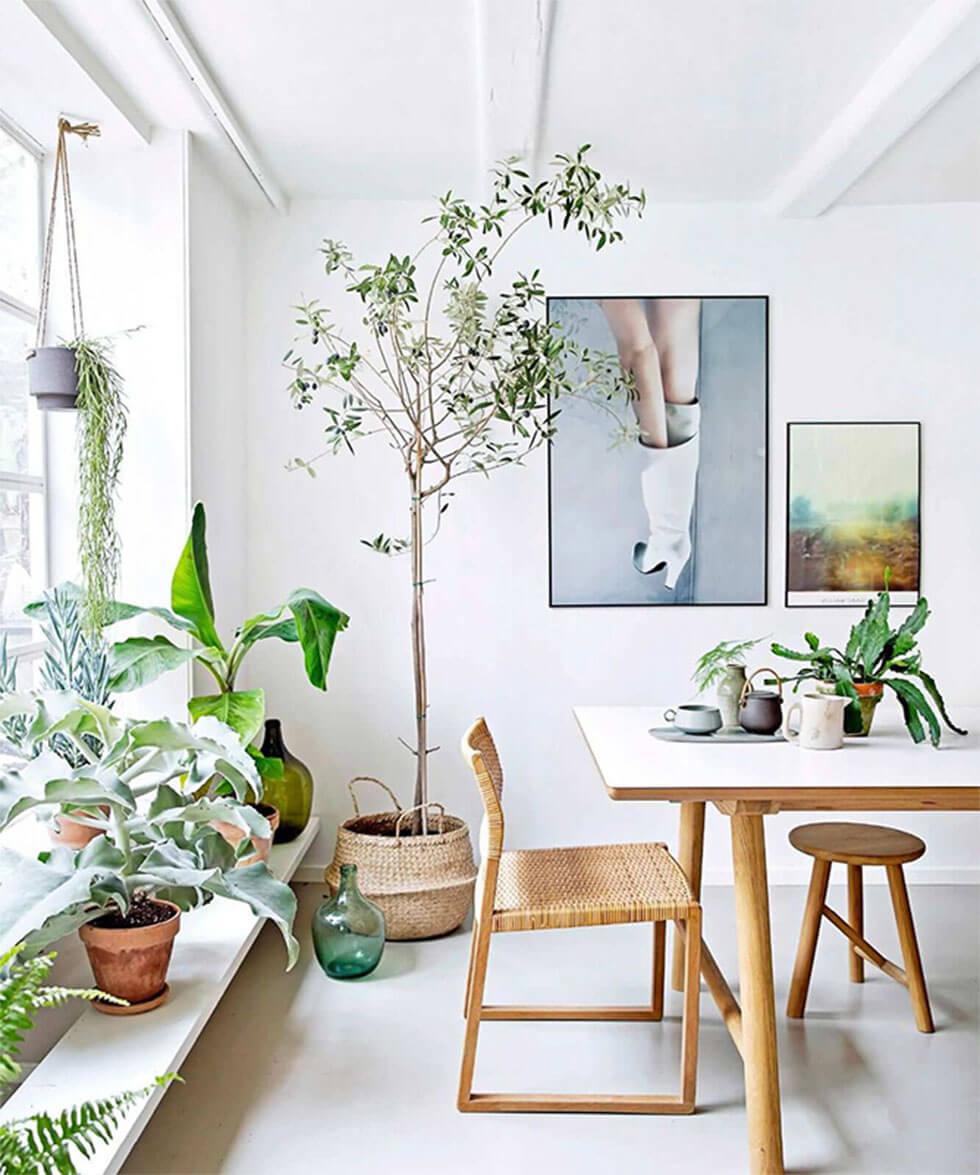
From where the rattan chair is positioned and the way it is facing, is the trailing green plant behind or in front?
behind

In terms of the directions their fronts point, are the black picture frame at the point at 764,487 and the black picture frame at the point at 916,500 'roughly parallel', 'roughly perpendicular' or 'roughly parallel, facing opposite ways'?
roughly parallel

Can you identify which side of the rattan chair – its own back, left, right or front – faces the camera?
right

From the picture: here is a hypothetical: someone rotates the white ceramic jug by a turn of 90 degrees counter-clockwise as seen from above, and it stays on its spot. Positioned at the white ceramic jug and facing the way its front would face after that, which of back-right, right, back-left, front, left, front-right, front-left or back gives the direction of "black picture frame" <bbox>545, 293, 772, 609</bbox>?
front

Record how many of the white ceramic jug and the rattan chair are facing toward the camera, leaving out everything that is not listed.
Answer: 0

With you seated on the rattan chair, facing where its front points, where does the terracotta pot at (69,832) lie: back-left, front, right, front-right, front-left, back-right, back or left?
back

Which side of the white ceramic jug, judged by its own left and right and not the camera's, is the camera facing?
right

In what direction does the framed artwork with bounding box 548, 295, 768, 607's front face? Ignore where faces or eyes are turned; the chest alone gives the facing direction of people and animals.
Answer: toward the camera

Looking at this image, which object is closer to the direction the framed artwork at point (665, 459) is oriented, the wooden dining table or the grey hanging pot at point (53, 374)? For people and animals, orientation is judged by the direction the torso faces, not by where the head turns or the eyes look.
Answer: the wooden dining table

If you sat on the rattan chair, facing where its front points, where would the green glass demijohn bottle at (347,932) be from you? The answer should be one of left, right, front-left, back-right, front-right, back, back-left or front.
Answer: back-left

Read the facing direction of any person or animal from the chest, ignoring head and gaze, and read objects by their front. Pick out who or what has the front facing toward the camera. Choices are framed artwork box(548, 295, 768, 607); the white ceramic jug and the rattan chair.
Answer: the framed artwork

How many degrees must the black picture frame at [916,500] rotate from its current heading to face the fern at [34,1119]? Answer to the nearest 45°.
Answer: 0° — it already faces it

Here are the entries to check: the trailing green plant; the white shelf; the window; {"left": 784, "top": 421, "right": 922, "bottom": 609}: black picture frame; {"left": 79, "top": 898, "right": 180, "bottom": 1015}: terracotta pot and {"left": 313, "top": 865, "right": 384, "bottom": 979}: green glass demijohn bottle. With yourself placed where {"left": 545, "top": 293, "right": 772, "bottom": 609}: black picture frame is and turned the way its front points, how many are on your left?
1

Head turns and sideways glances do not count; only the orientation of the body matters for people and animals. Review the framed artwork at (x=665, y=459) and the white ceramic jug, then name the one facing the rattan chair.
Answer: the framed artwork

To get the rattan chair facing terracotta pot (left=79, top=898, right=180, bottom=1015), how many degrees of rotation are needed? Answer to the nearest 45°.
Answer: approximately 180°

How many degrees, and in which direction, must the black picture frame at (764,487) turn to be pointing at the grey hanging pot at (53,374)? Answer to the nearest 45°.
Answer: approximately 45° to its right

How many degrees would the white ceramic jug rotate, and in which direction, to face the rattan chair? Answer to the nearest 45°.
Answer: approximately 135° to its right

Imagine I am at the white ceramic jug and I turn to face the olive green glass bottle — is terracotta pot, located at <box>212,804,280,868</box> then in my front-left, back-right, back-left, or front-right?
front-left

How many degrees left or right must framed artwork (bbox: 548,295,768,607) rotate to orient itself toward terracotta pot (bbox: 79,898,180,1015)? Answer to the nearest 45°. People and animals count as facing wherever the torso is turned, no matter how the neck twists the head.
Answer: approximately 45° to its right
